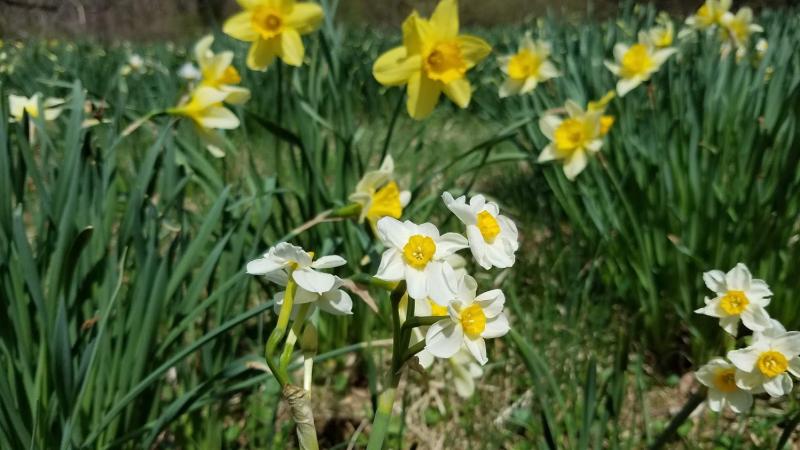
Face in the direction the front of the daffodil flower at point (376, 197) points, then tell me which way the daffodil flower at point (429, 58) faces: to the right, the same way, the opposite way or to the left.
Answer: the same way

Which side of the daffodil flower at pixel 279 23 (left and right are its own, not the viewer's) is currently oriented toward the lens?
front

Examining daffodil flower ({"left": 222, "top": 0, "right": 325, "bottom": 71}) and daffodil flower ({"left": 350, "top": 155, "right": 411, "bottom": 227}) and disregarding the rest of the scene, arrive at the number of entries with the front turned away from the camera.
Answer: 0

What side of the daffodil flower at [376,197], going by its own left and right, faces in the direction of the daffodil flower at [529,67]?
left

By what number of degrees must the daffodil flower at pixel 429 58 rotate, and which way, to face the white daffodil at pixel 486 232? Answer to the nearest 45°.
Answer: approximately 45° to its right

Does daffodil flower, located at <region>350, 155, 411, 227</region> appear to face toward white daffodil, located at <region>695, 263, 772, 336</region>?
yes

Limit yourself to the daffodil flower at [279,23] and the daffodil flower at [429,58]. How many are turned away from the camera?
0

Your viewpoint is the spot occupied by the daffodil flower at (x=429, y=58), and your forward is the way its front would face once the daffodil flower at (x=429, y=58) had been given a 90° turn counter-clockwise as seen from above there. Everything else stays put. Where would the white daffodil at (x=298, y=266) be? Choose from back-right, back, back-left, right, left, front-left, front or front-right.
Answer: back-right

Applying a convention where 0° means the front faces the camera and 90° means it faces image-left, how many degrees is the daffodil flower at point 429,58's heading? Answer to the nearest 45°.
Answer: approximately 315°

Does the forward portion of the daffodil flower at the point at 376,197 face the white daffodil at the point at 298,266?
no

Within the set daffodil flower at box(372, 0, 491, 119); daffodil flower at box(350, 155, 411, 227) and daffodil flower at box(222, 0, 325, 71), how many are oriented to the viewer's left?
0

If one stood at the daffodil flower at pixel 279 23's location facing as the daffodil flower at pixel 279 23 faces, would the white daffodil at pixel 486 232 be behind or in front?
in front

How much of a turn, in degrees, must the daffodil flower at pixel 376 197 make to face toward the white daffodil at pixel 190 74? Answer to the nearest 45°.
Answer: approximately 135° to its left

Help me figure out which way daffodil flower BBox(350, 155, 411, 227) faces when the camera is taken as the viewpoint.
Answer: facing the viewer and to the right of the viewer

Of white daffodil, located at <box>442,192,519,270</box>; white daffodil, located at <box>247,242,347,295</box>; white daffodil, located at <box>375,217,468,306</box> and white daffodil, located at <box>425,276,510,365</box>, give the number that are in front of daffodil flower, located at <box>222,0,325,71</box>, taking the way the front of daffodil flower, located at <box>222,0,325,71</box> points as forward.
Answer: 4
